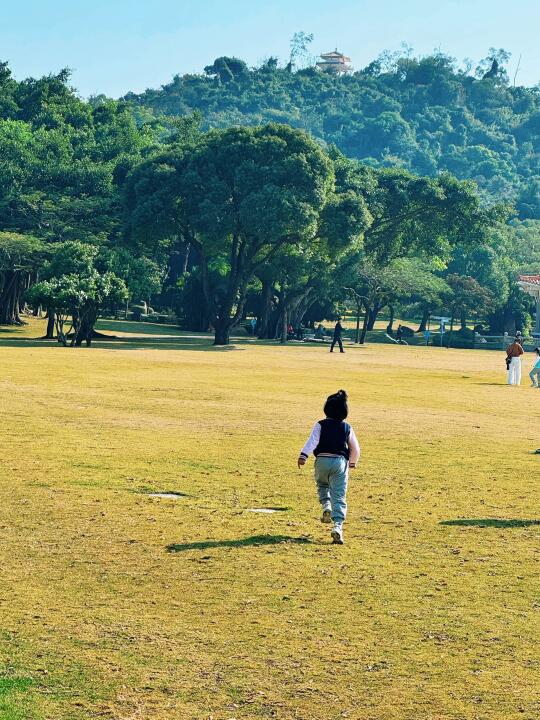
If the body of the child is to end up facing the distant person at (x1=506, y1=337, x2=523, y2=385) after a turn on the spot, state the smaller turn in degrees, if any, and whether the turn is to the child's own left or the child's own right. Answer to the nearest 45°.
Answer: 0° — they already face them

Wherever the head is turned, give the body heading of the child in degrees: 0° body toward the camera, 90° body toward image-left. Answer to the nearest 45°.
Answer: approximately 180°

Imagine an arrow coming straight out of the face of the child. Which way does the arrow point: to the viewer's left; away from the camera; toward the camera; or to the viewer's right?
away from the camera
